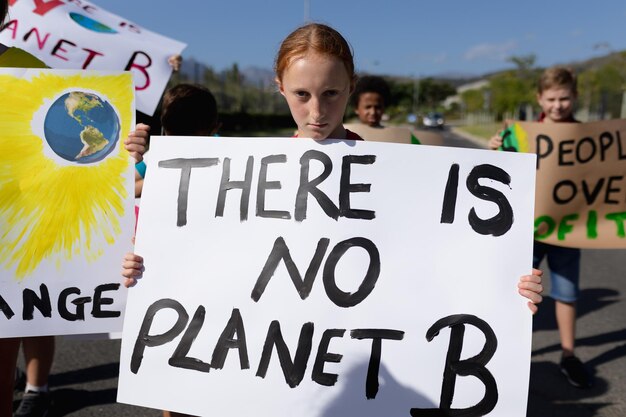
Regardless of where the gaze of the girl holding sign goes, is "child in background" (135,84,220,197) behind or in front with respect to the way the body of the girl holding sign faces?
behind

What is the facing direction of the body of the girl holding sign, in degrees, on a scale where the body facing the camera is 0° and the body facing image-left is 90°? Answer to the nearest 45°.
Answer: approximately 0°

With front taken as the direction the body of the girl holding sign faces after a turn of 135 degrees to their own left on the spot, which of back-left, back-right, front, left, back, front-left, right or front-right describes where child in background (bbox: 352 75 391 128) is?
front-left
